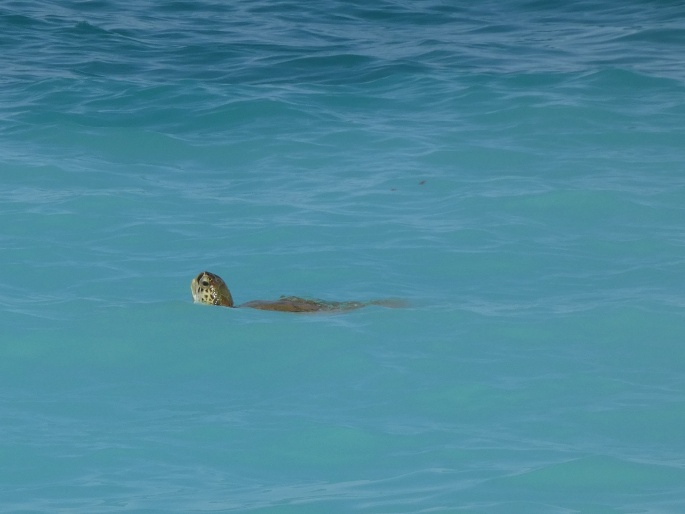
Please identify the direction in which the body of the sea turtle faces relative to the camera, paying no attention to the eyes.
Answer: to the viewer's left
